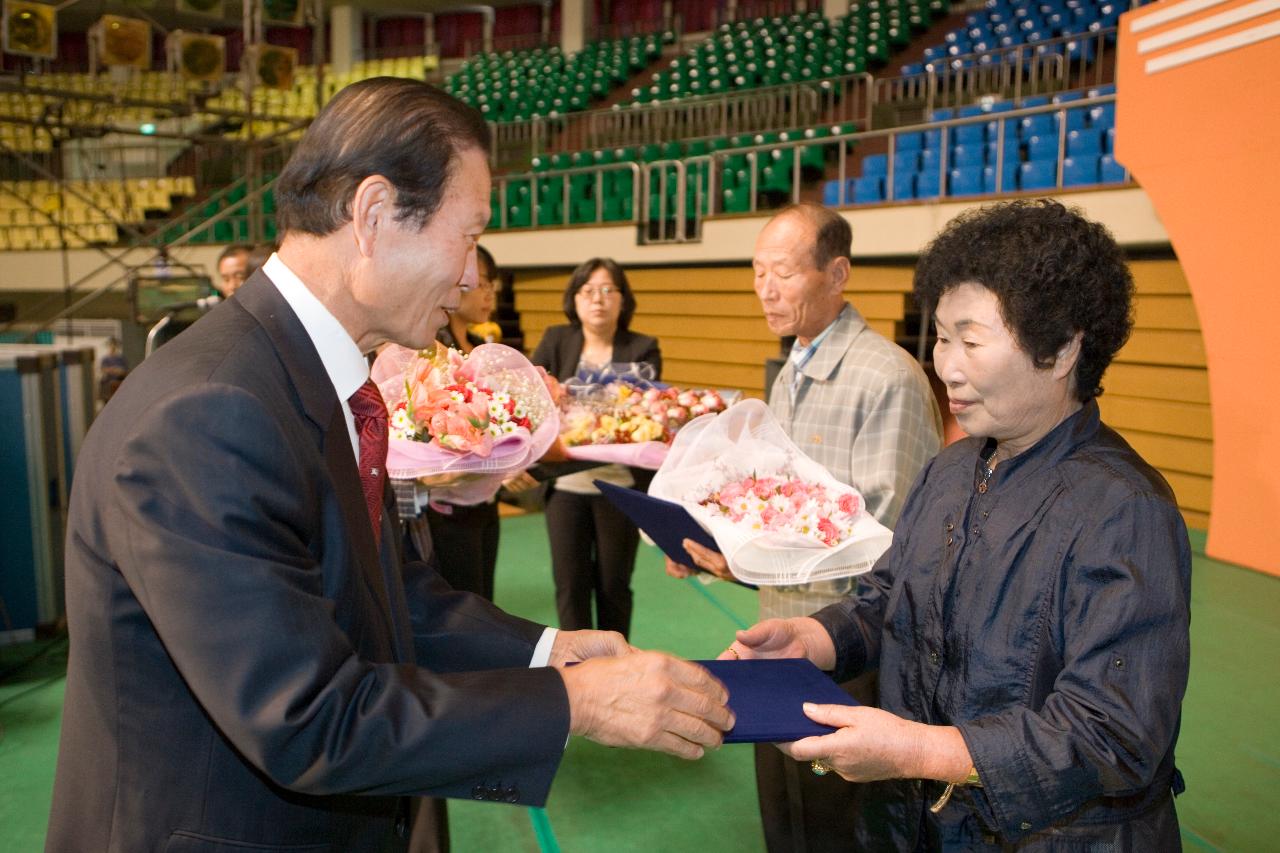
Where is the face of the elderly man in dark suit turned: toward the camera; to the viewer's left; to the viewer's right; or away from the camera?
to the viewer's right

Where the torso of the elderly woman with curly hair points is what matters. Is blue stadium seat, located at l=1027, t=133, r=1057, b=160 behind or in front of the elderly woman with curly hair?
behind

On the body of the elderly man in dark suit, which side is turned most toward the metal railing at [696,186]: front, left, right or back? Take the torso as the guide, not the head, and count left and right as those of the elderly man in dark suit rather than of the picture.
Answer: left

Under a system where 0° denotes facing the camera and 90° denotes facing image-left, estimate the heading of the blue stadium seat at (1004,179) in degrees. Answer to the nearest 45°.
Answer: approximately 45°

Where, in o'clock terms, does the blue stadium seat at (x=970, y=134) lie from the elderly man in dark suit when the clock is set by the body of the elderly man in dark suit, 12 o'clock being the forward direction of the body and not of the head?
The blue stadium seat is roughly at 10 o'clock from the elderly man in dark suit.

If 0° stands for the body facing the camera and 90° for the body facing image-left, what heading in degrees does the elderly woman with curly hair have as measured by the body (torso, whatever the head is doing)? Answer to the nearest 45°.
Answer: approximately 45°

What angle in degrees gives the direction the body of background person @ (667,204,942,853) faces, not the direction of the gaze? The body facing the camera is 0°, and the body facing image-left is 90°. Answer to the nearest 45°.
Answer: approximately 45°

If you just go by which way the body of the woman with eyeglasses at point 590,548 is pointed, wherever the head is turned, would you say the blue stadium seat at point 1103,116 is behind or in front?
behind

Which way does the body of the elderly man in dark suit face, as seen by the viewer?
to the viewer's right

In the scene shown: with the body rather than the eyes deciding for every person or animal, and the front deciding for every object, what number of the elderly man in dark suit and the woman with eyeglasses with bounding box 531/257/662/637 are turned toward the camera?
1

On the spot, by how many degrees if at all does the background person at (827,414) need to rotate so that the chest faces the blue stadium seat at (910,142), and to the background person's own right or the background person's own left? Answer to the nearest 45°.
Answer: approximately 135° to the background person's own right
